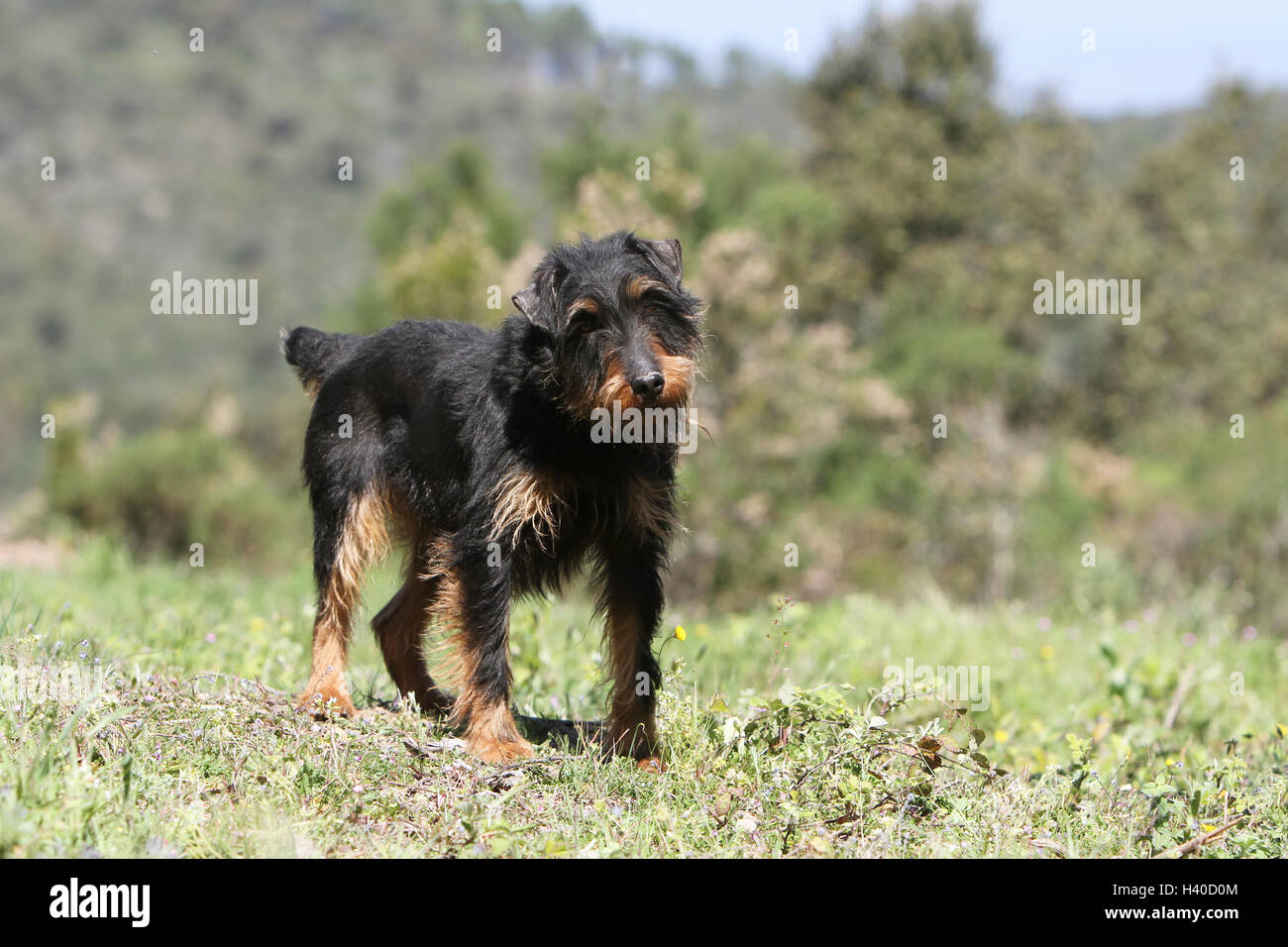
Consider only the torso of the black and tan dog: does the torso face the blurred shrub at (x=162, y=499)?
no

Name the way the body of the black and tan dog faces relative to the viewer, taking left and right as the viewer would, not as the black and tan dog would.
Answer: facing the viewer and to the right of the viewer
